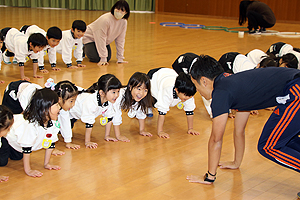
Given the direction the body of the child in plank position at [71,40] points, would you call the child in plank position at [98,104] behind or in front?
in front

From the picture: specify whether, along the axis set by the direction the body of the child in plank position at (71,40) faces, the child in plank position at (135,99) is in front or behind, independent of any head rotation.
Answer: in front

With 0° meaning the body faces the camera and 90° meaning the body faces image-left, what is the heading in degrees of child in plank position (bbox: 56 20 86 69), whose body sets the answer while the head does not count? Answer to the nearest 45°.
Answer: approximately 315°

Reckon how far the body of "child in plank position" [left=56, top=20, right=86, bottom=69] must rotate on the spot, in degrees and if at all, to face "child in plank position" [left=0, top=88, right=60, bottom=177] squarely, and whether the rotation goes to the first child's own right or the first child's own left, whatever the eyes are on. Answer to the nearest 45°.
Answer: approximately 45° to the first child's own right

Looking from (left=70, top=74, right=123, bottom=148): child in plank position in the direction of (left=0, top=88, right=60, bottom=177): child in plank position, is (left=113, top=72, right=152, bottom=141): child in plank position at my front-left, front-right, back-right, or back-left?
back-left

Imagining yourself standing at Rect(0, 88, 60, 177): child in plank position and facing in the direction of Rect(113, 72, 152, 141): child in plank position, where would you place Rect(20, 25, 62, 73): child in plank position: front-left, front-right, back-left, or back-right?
front-left
